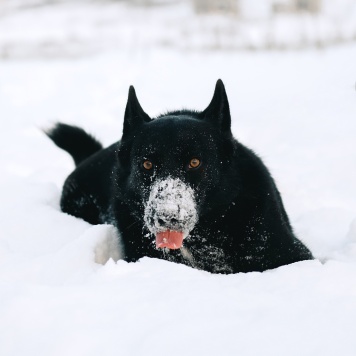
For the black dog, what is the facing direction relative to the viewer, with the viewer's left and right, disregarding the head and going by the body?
facing the viewer and to the right of the viewer
